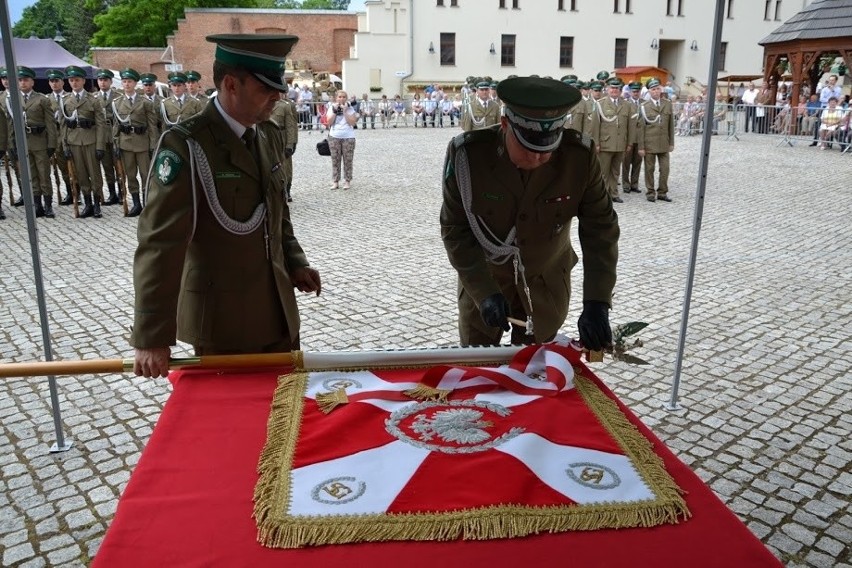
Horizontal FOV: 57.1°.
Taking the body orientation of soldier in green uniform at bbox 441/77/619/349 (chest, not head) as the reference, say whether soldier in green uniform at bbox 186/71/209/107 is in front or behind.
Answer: behind

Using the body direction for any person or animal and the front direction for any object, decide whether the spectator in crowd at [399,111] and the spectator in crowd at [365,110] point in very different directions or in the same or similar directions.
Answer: same or similar directions

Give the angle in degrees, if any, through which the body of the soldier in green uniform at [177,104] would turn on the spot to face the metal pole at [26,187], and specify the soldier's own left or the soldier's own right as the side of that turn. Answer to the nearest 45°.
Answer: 0° — they already face it

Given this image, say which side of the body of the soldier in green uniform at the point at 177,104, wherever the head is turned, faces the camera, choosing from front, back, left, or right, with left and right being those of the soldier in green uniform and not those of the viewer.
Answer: front

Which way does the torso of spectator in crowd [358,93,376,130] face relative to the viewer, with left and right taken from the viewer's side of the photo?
facing the viewer

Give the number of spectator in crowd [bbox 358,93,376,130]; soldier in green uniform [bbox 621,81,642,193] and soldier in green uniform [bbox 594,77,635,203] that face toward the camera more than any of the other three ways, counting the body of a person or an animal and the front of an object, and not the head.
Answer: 3

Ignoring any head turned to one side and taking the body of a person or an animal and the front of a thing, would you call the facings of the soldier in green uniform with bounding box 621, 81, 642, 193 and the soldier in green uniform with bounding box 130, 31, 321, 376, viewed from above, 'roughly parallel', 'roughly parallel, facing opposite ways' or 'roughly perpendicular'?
roughly perpendicular

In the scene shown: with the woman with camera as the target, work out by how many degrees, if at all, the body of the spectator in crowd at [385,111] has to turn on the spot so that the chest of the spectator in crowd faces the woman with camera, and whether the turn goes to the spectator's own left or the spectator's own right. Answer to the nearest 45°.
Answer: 0° — they already face them

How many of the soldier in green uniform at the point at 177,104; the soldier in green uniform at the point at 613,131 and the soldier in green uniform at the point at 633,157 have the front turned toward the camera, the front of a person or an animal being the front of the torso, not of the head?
3

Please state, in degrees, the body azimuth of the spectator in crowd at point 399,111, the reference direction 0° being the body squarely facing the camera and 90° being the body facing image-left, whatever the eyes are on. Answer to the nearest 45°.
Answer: approximately 0°

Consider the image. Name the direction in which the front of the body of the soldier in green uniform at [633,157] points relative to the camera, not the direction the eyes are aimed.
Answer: toward the camera

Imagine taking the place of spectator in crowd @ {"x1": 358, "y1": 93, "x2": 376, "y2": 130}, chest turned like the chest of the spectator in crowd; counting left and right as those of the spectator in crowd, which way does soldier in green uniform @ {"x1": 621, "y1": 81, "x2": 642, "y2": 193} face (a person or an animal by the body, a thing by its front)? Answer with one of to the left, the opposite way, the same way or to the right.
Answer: the same way

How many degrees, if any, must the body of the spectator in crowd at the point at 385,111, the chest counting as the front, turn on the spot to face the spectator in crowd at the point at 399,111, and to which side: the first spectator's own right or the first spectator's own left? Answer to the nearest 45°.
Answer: approximately 135° to the first spectator's own left

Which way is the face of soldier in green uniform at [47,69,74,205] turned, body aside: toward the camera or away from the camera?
toward the camera
